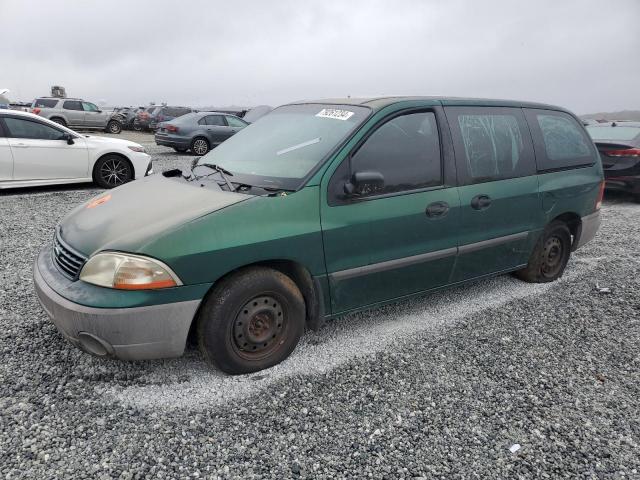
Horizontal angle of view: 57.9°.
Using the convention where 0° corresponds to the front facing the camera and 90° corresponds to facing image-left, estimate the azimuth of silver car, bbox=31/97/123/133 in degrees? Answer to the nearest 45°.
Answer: approximately 270°

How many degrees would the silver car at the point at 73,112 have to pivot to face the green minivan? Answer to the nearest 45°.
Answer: approximately 90° to its right

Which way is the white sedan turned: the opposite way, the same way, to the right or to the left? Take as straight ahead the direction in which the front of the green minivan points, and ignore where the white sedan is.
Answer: the opposite way

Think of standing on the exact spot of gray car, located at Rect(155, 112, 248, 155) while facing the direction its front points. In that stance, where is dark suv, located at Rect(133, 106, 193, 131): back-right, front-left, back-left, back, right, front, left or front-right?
front-left

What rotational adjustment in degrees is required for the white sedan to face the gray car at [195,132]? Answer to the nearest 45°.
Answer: approximately 45° to its left

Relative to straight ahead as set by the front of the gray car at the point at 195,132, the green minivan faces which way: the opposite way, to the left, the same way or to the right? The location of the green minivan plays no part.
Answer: the opposite way

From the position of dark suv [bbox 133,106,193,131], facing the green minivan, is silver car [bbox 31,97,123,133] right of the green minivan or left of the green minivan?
right

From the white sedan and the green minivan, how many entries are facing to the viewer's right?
1

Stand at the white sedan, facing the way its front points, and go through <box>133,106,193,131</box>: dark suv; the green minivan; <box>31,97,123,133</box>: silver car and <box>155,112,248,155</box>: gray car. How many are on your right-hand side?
1

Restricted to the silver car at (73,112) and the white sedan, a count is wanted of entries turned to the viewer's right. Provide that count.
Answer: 2

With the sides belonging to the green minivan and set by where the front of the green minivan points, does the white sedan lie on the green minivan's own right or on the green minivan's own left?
on the green minivan's own right

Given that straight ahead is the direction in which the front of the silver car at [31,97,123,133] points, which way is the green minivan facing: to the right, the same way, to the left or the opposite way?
the opposite way

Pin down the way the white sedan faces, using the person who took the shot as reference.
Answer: facing to the right of the viewer

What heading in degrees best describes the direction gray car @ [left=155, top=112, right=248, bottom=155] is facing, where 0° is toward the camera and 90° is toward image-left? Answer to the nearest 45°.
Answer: approximately 225°

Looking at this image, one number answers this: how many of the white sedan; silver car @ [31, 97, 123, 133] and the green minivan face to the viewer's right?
2

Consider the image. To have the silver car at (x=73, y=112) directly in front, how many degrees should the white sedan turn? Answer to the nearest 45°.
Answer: approximately 90° to its left

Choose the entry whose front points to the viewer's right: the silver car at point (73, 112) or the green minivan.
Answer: the silver car

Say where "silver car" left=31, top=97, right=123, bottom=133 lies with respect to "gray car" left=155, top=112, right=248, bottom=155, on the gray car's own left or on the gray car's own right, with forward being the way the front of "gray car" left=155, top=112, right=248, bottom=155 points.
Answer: on the gray car's own left

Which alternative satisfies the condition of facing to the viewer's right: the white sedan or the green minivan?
the white sedan
